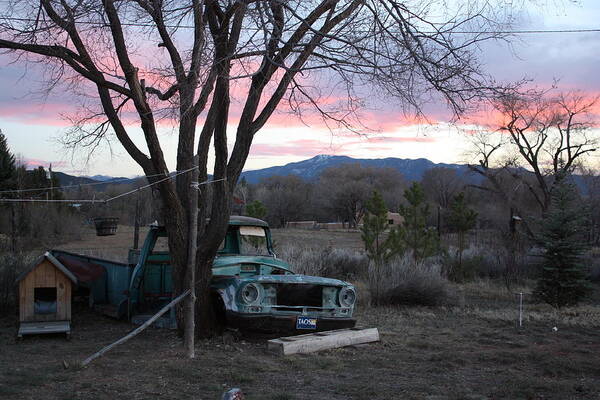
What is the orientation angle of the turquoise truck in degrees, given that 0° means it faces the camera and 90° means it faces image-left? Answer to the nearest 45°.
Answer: approximately 315°

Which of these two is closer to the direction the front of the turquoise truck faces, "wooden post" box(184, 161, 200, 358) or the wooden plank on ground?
the wooden plank on ground

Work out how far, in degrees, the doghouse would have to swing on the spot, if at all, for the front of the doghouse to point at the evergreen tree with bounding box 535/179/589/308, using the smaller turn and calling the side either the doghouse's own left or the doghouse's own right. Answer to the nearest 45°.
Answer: approximately 90° to the doghouse's own left

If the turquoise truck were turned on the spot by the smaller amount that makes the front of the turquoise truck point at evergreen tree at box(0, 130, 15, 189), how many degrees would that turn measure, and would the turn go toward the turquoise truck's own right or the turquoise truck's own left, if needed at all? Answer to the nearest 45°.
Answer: approximately 180°

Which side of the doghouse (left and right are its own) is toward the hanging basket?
back

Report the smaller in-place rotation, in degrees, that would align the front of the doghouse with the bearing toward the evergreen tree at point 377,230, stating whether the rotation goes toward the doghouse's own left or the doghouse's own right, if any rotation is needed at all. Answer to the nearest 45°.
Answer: approximately 135° to the doghouse's own left

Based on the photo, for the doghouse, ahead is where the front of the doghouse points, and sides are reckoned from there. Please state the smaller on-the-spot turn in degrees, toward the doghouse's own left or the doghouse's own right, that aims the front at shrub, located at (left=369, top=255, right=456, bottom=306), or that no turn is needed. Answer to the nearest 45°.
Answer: approximately 90° to the doghouse's own left

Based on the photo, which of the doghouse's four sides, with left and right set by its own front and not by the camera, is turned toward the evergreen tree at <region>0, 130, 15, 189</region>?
back

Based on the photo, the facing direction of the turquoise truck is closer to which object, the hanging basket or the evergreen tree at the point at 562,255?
the evergreen tree

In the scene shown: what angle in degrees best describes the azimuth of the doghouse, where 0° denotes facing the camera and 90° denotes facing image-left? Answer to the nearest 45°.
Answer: approximately 0°

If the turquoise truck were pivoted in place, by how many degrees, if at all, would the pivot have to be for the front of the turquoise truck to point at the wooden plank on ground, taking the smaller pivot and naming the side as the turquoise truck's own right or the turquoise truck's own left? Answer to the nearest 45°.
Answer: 0° — it already faces it
